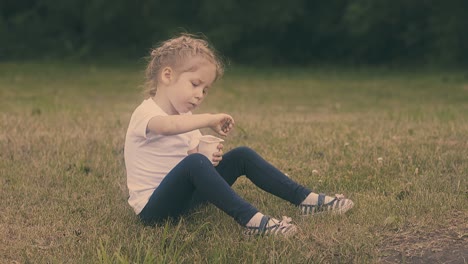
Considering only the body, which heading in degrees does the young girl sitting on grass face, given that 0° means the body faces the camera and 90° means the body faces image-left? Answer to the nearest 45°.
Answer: approximately 270°

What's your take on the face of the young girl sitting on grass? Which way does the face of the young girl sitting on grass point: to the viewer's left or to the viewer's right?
to the viewer's right
